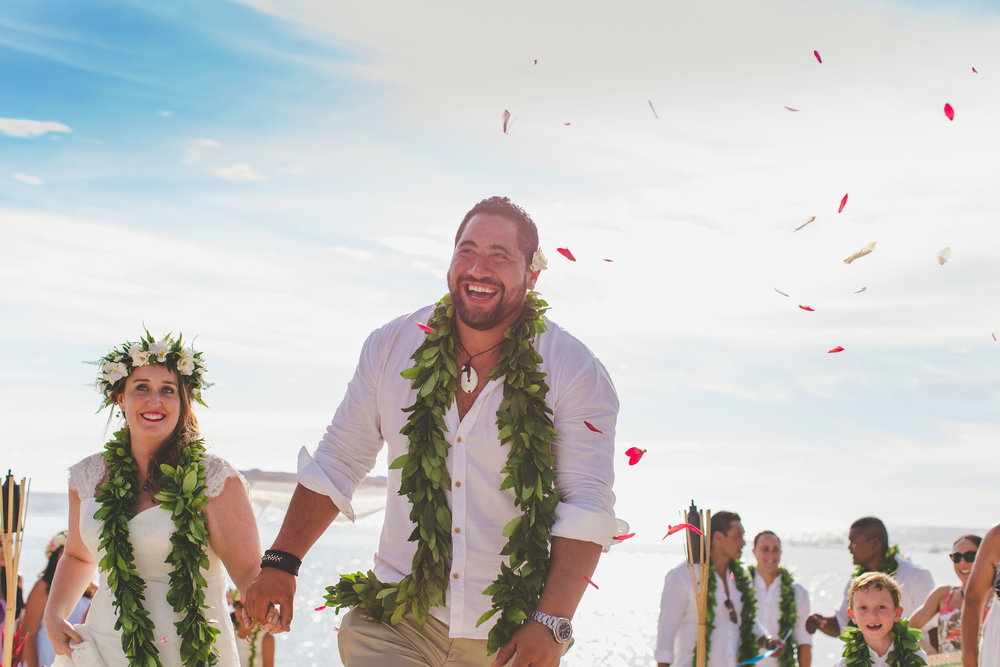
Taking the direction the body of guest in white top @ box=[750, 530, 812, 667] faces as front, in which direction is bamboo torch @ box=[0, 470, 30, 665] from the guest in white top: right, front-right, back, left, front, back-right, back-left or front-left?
front-right

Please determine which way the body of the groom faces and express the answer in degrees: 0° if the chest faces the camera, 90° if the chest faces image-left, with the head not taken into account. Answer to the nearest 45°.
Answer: approximately 0°

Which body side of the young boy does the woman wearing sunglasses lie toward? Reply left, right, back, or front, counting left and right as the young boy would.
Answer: back

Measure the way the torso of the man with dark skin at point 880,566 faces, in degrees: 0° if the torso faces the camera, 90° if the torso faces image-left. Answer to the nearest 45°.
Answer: approximately 45°

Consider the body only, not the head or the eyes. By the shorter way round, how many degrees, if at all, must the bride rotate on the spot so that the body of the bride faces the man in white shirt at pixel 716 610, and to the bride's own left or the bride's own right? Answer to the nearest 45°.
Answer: approximately 135° to the bride's own left

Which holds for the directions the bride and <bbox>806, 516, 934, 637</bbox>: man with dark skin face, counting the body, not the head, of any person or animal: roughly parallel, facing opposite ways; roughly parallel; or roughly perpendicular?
roughly perpendicular

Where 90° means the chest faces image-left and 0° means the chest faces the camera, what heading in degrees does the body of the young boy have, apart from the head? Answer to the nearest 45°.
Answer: approximately 0°

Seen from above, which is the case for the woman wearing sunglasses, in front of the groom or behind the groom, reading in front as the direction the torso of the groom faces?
behind
